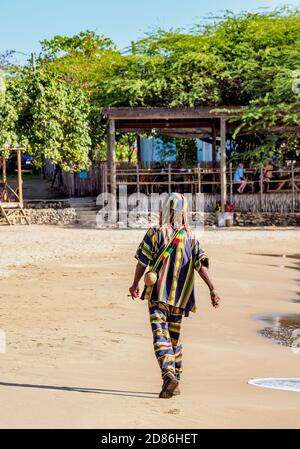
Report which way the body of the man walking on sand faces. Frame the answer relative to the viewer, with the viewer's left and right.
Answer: facing away from the viewer

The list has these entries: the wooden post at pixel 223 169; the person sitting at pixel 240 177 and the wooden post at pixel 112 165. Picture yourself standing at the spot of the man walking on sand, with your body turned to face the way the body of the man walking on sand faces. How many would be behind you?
0

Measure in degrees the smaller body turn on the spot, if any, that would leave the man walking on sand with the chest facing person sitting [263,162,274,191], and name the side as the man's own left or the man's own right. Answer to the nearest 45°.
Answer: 0° — they already face them

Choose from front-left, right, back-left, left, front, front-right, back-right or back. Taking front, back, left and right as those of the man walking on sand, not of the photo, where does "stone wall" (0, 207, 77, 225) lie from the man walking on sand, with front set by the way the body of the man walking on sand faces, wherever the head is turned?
front

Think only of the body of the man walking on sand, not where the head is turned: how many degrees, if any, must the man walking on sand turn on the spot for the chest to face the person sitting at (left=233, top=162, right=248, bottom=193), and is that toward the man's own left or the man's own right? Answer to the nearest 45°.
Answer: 0° — they already face them

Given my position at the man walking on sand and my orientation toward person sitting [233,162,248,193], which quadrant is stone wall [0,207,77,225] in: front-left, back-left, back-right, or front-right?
front-left

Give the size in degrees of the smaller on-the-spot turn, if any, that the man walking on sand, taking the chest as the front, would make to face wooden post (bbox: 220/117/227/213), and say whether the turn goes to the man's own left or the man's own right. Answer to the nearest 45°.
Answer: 0° — they already face it

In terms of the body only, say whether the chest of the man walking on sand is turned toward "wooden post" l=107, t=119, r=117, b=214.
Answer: yes

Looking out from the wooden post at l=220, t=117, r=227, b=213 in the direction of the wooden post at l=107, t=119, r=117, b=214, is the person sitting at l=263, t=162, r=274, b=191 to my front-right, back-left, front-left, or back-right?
back-right

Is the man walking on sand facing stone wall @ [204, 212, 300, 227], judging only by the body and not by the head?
yes
